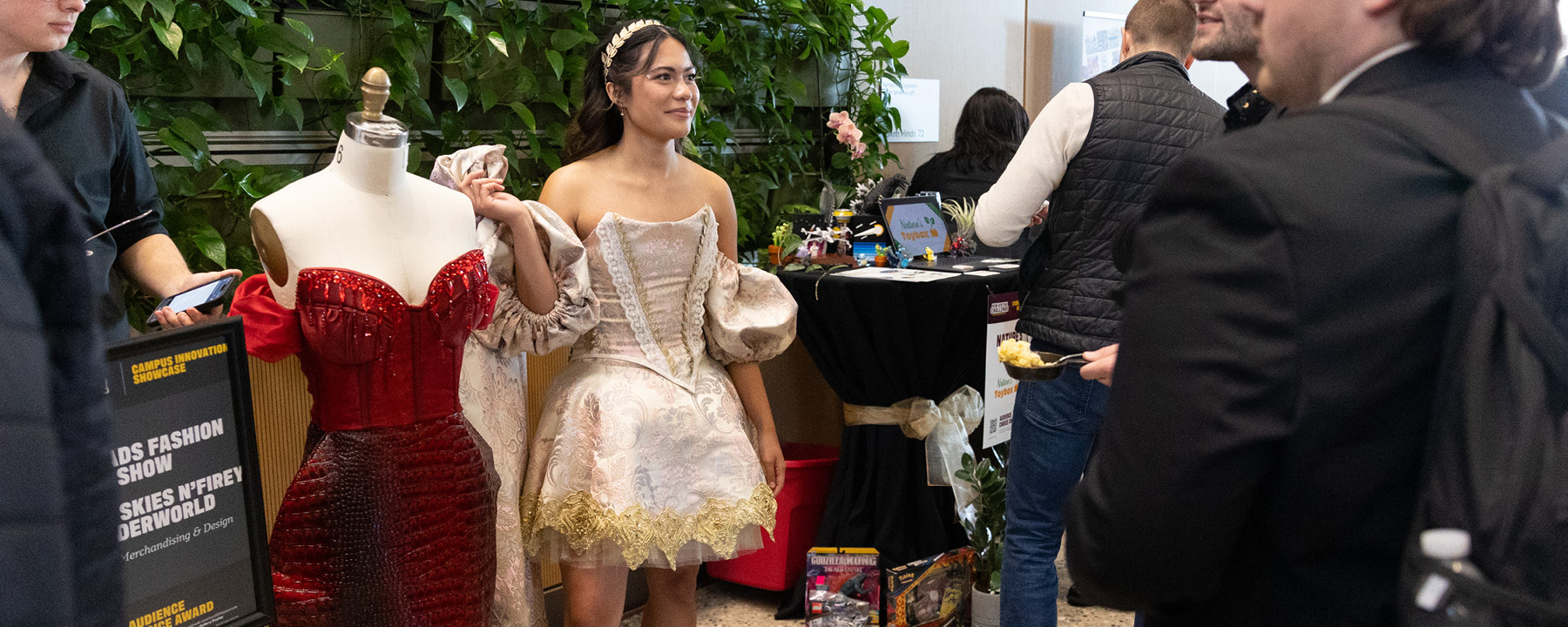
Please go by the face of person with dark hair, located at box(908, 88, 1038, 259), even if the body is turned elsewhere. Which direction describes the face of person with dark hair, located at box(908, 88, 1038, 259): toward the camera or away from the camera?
away from the camera

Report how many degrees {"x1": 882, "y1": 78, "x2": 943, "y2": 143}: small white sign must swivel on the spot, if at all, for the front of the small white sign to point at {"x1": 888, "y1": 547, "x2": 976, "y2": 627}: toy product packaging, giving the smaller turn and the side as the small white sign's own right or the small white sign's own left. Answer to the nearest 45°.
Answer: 0° — it already faces it

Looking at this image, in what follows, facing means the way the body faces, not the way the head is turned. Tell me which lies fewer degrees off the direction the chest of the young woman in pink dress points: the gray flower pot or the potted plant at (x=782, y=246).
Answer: the gray flower pot

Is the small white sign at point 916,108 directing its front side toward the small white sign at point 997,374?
yes

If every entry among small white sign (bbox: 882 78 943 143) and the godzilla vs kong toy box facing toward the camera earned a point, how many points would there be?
2

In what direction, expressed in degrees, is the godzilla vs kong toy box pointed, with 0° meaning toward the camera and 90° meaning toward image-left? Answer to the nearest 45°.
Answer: approximately 0°

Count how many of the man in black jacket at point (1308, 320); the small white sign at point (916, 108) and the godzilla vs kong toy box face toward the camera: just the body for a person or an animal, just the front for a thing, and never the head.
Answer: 2

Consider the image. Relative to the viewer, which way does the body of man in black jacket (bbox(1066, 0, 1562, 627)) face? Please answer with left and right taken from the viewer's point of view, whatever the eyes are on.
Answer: facing away from the viewer and to the left of the viewer
